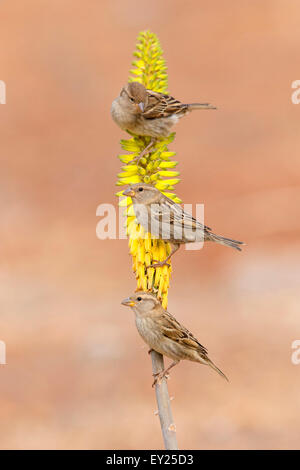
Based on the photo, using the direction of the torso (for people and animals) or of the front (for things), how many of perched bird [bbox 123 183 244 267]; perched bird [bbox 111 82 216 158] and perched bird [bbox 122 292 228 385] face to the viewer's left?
3

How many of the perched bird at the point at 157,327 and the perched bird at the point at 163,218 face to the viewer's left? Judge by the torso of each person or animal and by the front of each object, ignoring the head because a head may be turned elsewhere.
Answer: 2

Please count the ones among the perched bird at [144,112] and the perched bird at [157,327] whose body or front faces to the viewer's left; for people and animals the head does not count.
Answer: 2

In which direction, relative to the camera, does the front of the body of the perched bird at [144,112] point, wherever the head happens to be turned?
to the viewer's left

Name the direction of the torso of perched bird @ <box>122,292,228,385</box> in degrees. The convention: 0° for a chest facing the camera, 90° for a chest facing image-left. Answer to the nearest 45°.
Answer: approximately 90°

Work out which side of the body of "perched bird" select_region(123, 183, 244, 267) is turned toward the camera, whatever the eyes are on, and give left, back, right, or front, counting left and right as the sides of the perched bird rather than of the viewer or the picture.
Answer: left
